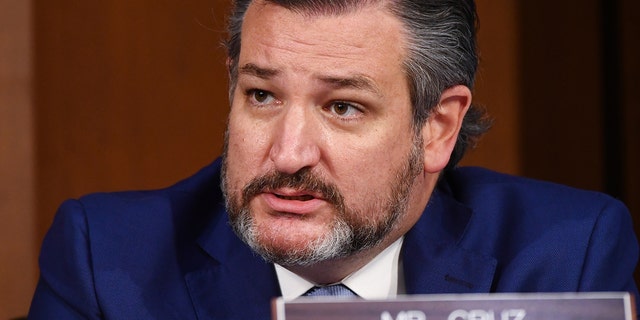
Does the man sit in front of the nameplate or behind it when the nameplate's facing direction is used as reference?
behind

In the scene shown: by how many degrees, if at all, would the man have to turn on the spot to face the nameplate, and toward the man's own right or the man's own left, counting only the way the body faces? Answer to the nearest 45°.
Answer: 0° — they already face it

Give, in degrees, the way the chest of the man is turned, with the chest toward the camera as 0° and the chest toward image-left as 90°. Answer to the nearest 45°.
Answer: approximately 0°

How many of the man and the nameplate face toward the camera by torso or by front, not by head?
2
